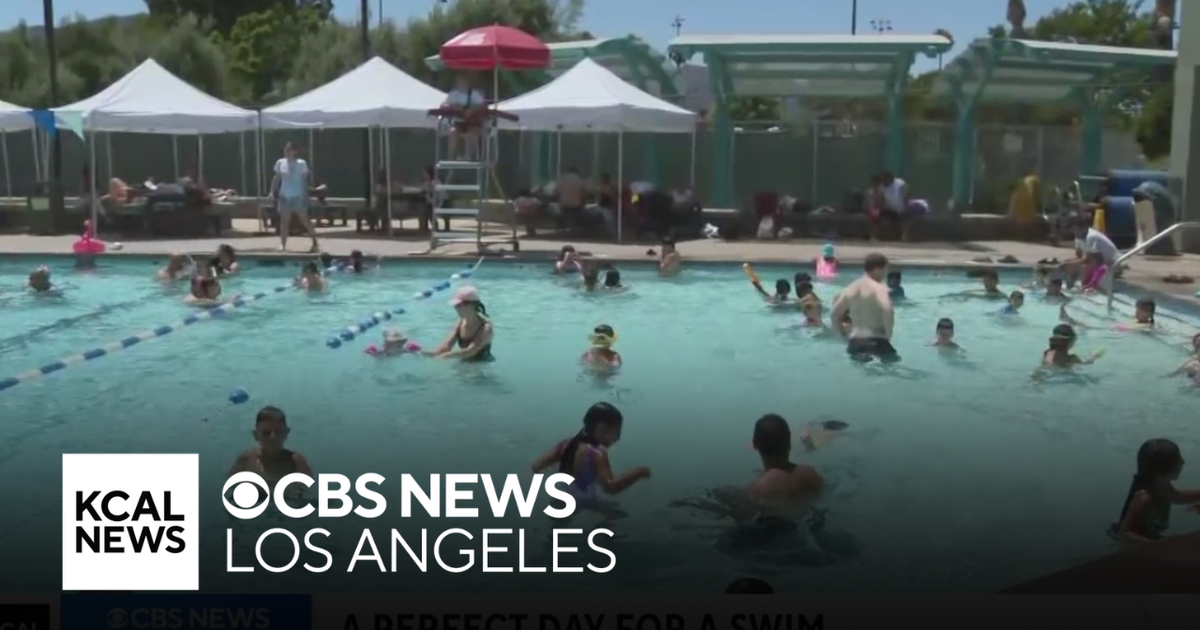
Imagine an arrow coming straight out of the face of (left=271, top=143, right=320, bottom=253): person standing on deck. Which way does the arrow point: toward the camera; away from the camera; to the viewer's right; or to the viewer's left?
toward the camera

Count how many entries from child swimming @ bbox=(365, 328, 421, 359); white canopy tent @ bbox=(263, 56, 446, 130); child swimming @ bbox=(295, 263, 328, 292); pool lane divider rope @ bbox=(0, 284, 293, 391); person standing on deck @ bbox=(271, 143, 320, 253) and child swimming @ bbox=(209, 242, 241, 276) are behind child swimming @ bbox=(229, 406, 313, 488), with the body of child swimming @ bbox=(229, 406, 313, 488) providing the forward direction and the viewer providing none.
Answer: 6

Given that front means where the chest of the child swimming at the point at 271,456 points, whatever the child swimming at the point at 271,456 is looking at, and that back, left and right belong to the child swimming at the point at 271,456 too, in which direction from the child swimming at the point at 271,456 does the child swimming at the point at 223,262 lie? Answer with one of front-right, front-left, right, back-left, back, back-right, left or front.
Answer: back

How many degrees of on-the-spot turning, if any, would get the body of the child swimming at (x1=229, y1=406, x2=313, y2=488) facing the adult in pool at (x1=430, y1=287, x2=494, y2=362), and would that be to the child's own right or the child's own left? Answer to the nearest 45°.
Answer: approximately 180°

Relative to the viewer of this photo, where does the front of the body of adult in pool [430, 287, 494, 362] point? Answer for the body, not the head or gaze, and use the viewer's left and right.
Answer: facing the viewer and to the left of the viewer

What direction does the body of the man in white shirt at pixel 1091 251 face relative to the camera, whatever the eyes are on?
to the viewer's left

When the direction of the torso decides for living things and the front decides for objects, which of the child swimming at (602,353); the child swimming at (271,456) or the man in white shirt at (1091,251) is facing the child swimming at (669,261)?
the man in white shirt

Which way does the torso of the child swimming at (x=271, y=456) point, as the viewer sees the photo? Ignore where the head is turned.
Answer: toward the camera

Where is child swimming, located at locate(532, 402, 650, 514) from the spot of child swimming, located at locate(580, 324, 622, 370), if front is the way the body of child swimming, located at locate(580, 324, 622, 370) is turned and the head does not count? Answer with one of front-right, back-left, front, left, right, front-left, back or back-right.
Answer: front

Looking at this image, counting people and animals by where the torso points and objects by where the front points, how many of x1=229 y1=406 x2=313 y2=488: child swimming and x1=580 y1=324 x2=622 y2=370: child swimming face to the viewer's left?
0

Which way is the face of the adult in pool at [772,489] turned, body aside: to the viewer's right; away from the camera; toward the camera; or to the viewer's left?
away from the camera

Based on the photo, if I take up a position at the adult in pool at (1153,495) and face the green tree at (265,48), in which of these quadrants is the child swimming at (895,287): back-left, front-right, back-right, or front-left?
front-right
